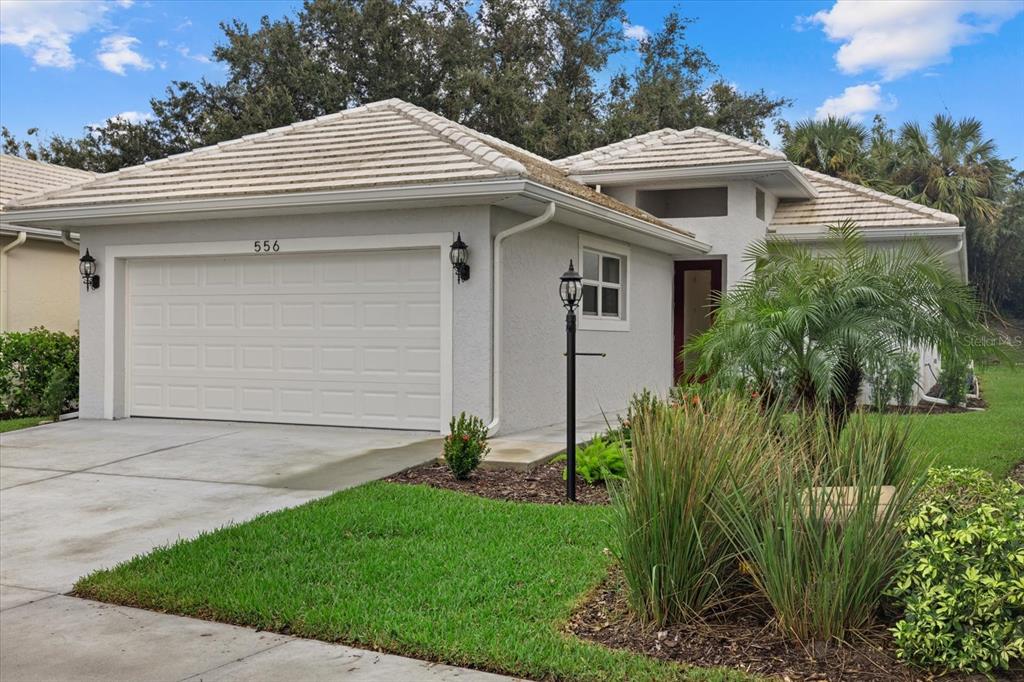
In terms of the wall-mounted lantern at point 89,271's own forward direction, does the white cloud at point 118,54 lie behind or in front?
behind

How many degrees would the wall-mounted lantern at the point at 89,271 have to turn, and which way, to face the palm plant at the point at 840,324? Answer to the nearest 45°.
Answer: approximately 90° to its left

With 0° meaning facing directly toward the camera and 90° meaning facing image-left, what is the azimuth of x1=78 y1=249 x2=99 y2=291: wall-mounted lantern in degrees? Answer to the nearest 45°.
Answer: approximately 45°

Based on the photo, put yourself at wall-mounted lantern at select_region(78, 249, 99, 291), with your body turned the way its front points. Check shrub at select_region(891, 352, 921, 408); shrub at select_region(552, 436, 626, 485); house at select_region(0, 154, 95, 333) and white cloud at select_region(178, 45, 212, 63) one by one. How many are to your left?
2

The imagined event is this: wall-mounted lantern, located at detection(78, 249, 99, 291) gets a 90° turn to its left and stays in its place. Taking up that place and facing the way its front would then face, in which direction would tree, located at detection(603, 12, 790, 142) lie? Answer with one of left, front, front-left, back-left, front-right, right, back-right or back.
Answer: left

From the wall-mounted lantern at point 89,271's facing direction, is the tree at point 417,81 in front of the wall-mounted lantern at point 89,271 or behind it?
behind

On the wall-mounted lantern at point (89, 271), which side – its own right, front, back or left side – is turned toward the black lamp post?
left

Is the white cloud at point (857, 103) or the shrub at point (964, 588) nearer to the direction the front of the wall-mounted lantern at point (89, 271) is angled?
the shrub

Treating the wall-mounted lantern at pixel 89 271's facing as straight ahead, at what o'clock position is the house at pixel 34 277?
The house is roughly at 4 o'clock from the wall-mounted lantern.

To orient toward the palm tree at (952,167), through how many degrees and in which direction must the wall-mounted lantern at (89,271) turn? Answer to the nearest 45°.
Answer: approximately 135° to its left

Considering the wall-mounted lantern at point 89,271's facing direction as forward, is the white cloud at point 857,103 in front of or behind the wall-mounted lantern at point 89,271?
behind

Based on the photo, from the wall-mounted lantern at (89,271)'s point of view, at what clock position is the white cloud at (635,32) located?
The white cloud is roughly at 6 o'clock from the wall-mounted lantern.

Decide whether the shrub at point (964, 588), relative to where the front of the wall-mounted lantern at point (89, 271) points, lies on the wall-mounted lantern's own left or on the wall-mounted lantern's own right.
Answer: on the wall-mounted lantern's own left

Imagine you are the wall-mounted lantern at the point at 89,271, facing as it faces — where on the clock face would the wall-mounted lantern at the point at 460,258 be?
the wall-mounted lantern at the point at 460,258 is roughly at 9 o'clock from the wall-mounted lantern at the point at 89,271.

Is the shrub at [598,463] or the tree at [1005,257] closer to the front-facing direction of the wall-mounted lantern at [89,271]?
the shrub

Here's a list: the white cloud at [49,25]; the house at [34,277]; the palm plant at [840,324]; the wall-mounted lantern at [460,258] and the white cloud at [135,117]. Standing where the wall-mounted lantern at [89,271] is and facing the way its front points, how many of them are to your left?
2
